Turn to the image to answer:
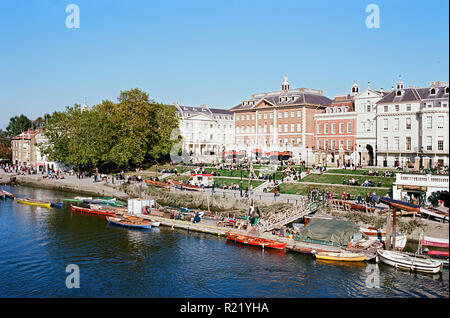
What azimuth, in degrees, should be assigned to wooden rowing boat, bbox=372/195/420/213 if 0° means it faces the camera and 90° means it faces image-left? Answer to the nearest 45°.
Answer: approximately 90°

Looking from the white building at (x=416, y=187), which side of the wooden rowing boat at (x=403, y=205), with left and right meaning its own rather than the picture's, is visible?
right

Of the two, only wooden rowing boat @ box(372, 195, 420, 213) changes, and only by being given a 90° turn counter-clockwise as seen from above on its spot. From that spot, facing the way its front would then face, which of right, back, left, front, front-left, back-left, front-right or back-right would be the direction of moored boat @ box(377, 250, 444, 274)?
front

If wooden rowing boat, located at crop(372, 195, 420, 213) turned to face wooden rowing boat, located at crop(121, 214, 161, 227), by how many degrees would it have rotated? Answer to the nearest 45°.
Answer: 0° — it already faces it

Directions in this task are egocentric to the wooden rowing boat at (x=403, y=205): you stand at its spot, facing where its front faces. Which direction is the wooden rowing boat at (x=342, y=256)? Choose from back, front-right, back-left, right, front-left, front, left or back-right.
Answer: front-left

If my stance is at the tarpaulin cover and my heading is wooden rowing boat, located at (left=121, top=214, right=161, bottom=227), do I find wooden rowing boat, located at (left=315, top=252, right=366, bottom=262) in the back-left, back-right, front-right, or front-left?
back-left

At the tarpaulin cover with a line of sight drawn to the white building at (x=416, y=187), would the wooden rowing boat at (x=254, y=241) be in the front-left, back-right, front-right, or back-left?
back-left
